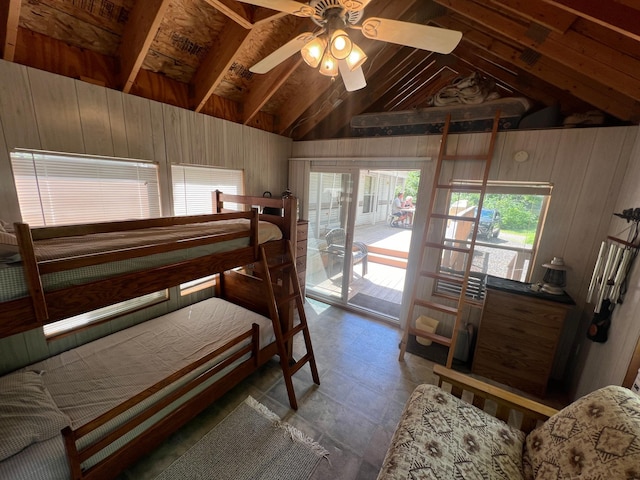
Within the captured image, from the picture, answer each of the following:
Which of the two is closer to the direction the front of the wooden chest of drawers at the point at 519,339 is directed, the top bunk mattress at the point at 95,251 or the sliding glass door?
the top bunk mattress

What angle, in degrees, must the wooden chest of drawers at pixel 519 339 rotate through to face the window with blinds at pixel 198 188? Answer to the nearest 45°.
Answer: approximately 45° to its right

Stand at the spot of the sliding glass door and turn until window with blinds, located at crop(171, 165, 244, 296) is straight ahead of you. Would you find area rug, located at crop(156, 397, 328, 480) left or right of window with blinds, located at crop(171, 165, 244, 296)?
left
